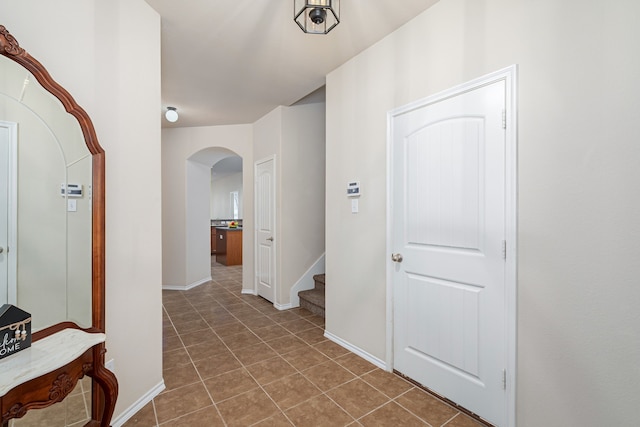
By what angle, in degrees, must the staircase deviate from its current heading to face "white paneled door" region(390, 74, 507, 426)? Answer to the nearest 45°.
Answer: approximately 90° to its left

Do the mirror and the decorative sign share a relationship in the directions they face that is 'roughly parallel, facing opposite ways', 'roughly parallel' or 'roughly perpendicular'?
roughly parallel

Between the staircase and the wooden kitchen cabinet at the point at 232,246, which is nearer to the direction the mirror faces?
the staircase

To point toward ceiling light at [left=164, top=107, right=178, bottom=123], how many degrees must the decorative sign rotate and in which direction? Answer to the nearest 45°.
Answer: approximately 90° to its left

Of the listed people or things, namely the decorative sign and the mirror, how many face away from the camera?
0

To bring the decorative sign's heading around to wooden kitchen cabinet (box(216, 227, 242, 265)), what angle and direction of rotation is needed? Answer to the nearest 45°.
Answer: approximately 90° to its left

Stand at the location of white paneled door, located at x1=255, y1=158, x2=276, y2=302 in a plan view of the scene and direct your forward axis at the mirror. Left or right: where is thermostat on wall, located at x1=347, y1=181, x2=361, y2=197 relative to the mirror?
left

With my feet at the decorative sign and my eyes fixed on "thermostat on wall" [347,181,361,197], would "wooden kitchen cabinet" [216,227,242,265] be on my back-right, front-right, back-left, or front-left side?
front-left

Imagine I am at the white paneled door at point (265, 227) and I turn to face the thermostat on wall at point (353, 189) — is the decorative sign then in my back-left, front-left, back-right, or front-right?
front-right

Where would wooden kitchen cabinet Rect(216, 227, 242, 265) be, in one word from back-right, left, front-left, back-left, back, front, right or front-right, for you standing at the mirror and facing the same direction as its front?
left

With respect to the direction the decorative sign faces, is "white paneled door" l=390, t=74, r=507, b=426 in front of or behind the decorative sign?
in front

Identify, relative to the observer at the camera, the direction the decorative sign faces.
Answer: facing the viewer and to the right of the viewer

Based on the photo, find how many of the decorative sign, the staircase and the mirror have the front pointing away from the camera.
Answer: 0
